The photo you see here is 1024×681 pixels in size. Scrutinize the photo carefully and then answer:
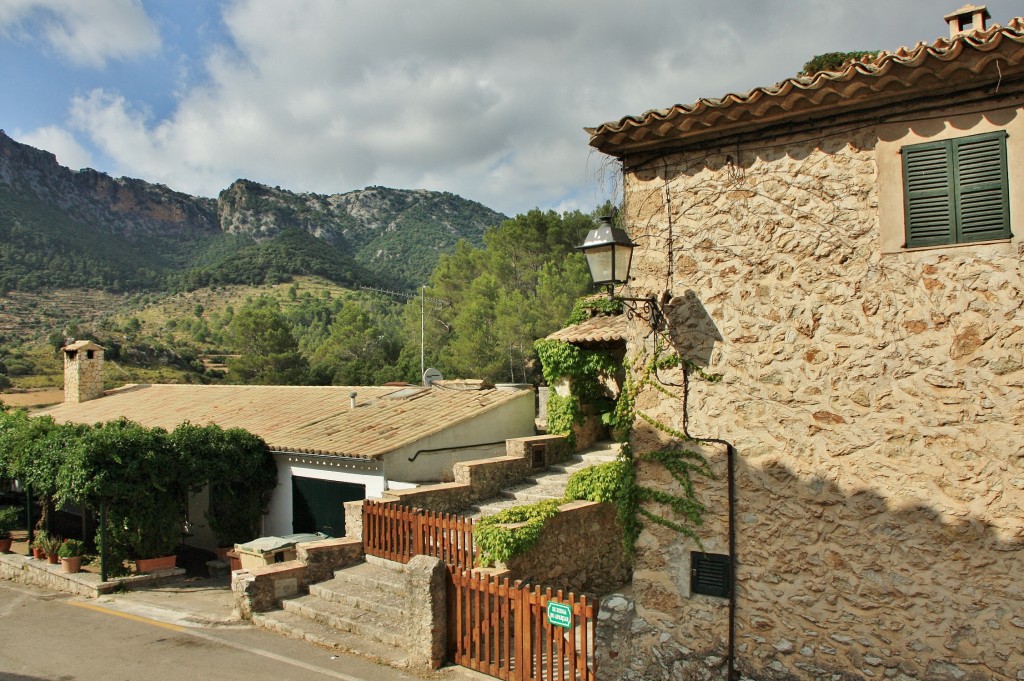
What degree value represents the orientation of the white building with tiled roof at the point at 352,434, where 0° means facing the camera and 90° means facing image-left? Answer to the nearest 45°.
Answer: approximately 45°

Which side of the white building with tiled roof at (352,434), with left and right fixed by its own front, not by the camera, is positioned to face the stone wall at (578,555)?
left

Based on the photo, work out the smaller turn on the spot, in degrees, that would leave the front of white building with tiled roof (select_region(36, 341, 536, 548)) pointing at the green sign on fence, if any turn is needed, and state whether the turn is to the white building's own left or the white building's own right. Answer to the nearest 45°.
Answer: approximately 45° to the white building's own left

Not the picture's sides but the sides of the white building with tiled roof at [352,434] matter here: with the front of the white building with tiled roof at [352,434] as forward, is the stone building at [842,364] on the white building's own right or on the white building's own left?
on the white building's own left

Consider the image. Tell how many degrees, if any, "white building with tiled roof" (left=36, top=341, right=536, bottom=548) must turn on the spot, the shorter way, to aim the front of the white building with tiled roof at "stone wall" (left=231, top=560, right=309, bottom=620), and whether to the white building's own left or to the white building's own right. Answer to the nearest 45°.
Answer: approximately 45° to the white building's own left
